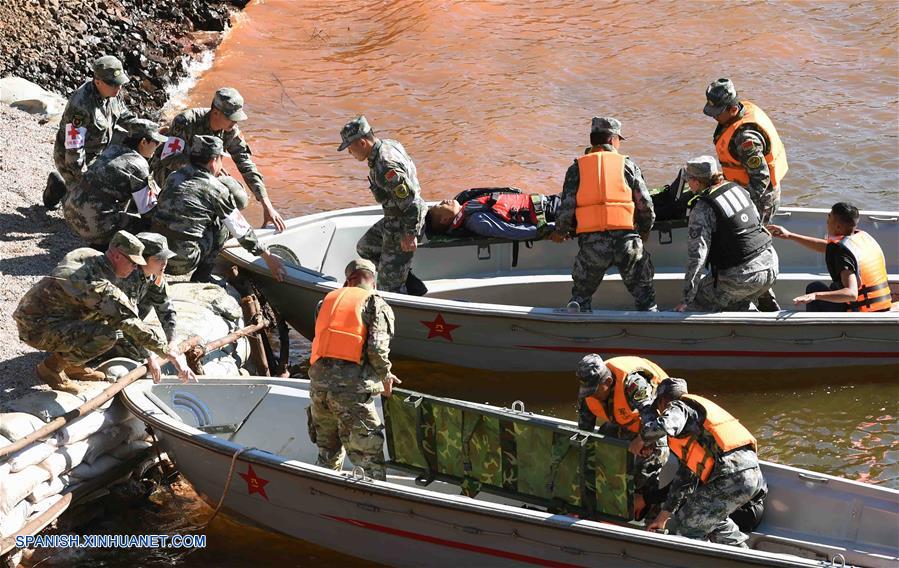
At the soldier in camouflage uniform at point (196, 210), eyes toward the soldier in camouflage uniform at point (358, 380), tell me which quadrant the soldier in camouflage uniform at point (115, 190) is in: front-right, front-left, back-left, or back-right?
back-right

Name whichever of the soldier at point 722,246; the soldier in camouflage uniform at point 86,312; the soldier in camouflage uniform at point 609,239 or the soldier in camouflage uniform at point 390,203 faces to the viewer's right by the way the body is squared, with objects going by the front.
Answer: the soldier in camouflage uniform at point 86,312

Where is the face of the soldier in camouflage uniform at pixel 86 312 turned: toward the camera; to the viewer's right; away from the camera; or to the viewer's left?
to the viewer's right

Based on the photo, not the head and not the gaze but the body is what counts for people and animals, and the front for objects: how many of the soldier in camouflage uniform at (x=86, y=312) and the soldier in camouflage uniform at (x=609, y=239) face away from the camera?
1

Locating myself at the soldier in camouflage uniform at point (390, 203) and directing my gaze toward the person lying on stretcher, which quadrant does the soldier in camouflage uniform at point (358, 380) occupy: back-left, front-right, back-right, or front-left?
back-right

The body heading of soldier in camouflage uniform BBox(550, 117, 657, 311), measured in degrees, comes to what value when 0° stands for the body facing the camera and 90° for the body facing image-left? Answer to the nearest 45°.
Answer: approximately 180°

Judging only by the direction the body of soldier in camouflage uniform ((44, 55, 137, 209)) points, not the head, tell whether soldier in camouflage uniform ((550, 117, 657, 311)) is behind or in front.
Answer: in front

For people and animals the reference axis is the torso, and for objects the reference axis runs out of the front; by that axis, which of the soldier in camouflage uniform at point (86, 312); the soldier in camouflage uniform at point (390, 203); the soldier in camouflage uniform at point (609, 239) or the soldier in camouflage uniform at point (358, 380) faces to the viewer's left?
the soldier in camouflage uniform at point (390, 203)

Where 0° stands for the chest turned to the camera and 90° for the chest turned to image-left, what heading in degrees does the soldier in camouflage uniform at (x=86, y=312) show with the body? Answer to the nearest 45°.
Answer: approximately 270°

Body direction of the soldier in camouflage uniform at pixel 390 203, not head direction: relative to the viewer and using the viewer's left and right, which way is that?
facing to the left of the viewer

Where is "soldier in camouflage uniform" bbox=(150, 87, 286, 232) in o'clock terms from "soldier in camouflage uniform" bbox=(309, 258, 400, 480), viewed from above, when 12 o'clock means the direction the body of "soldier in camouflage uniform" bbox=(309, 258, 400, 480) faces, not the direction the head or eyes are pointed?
"soldier in camouflage uniform" bbox=(150, 87, 286, 232) is roughly at 10 o'clock from "soldier in camouflage uniform" bbox=(309, 258, 400, 480).

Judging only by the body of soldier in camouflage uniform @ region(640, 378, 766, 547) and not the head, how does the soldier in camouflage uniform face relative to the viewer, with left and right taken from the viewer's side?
facing to the left of the viewer

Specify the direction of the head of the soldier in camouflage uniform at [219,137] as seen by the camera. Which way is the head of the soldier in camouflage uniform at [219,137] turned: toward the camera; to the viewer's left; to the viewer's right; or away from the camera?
to the viewer's right

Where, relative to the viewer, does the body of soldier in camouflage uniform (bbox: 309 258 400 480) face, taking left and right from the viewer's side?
facing away from the viewer and to the right of the viewer
